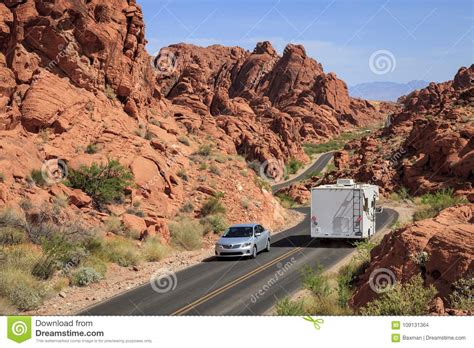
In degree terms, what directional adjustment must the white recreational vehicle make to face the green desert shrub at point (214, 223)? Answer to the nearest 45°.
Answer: approximately 90° to its left

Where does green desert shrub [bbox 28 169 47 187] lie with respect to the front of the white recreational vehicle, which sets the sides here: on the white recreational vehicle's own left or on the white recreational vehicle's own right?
on the white recreational vehicle's own left

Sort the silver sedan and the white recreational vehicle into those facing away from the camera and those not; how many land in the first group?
1

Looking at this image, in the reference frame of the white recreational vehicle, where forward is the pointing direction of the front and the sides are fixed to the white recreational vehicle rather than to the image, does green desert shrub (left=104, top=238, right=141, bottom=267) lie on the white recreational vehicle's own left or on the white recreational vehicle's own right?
on the white recreational vehicle's own left

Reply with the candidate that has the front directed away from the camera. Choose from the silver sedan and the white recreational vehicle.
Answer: the white recreational vehicle

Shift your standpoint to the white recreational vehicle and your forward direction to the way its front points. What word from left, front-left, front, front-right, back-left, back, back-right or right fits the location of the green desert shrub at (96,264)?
back-left

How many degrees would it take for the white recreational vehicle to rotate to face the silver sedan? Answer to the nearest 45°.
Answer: approximately 135° to its left

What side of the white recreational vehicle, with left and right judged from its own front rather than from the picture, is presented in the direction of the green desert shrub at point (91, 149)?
left

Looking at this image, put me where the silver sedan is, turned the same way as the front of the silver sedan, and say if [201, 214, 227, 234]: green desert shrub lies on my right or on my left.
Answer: on my right

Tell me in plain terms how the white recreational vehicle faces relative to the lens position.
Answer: facing away from the viewer

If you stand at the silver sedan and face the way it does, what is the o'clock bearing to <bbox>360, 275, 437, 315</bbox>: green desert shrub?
The green desert shrub is roughly at 10 o'clock from the silver sedan.

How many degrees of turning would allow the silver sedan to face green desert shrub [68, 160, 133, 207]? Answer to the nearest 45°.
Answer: approximately 45° to its right

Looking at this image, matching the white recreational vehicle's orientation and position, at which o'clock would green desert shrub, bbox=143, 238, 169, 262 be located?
The green desert shrub is roughly at 8 o'clock from the white recreational vehicle.

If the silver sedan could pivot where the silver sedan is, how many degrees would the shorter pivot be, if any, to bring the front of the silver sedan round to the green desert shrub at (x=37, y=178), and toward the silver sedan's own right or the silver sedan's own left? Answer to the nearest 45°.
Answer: approximately 45° to the silver sedan's own right

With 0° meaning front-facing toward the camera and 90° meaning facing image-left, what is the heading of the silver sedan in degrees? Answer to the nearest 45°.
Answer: approximately 45°
